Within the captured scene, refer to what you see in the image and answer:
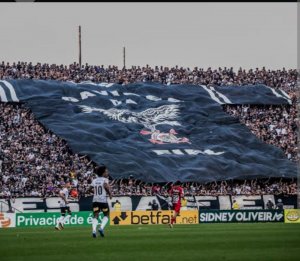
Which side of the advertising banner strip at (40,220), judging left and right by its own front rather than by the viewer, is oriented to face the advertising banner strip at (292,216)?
left

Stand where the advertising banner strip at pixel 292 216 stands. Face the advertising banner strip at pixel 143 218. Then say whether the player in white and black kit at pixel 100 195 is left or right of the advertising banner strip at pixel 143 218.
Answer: left

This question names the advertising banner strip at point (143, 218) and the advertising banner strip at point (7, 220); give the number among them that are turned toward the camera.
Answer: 2

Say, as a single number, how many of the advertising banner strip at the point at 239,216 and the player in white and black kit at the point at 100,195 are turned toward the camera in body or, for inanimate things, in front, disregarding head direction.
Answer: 1

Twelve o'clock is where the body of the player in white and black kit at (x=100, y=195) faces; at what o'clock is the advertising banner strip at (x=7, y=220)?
The advertising banner strip is roughly at 10 o'clock from the player in white and black kit.

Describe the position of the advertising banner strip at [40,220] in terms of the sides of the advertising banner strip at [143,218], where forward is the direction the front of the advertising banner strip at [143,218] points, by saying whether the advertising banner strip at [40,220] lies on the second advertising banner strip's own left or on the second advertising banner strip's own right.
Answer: on the second advertising banner strip's own right

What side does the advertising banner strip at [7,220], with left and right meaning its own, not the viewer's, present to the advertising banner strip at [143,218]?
left

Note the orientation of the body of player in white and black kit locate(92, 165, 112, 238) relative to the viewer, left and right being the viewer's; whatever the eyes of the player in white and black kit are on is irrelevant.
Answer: facing away from the viewer and to the right of the viewer
